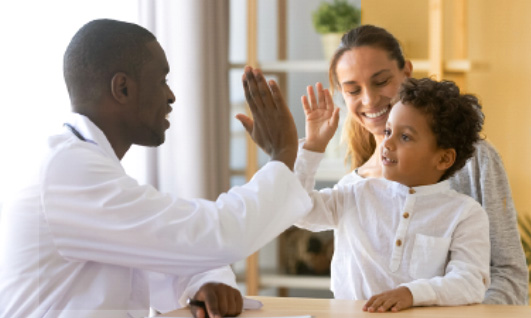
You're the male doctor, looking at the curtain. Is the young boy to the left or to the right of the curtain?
right

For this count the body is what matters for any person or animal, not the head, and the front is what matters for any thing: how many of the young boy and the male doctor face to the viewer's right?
1

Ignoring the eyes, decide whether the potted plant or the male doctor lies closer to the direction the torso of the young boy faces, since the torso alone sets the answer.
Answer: the male doctor

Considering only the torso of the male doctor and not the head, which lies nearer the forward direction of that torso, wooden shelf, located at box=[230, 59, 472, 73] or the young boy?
the young boy

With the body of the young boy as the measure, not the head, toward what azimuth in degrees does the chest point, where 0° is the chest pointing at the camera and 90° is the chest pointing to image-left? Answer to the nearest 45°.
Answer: approximately 45°

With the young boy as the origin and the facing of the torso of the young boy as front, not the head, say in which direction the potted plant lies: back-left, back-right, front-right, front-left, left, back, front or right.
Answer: back-right

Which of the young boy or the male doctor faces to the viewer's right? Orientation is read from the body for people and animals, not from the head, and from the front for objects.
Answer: the male doctor

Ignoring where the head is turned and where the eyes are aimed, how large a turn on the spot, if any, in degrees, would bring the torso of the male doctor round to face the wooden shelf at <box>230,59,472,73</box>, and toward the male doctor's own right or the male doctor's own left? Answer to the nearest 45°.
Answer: approximately 90° to the male doctor's own left

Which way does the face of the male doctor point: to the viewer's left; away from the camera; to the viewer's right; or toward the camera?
to the viewer's right

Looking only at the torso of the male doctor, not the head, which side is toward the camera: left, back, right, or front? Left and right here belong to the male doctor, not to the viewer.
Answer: right

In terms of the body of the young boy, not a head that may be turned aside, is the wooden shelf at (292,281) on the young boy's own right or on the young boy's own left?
on the young boy's own right

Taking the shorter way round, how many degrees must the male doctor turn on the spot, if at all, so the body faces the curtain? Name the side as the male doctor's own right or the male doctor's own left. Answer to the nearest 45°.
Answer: approximately 90° to the male doctor's own left
